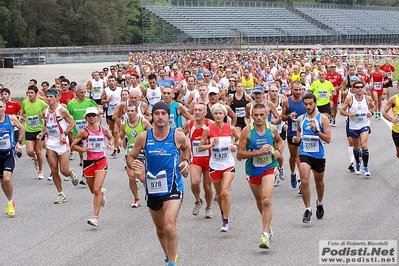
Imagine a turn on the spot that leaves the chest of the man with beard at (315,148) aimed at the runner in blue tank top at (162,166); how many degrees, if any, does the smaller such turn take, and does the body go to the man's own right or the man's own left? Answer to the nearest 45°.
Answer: approximately 45° to the man's own right

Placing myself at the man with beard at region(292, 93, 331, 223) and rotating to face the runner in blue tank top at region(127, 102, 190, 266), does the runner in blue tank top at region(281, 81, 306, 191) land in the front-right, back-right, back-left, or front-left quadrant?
back-right

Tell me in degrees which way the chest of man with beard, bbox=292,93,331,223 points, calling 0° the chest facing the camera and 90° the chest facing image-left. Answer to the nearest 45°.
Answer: approximately 0°

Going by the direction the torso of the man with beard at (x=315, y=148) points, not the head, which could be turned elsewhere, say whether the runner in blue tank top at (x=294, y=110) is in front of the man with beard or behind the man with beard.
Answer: behind

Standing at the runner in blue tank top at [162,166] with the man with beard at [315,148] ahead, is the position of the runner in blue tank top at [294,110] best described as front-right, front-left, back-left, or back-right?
front-left
